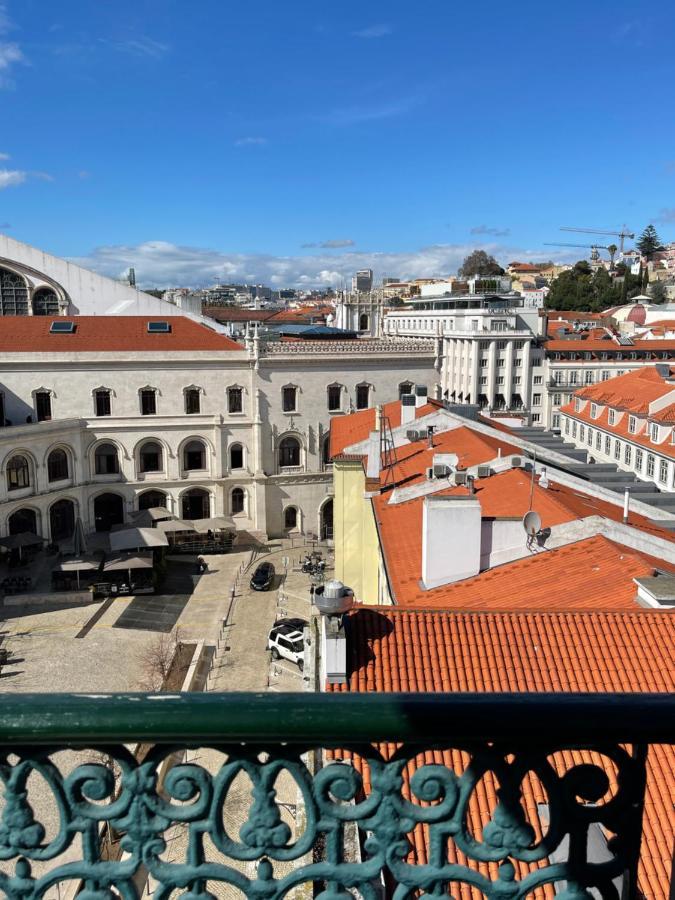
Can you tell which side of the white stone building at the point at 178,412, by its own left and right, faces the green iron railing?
front

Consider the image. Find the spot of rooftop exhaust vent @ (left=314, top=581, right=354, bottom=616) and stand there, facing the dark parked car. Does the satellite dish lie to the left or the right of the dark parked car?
right

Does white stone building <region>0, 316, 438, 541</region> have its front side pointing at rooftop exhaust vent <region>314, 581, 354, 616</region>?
yes

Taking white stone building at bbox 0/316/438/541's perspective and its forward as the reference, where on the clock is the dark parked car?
The dark parked car is roughly at 11 o'clock from the white stone building.

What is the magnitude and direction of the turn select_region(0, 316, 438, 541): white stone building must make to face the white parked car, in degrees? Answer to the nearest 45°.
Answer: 0° — it already faces it

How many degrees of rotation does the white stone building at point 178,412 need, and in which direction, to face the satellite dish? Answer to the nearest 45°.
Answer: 0° — it already faces it

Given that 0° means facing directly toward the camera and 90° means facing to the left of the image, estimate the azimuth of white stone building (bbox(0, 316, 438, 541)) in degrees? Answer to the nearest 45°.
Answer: approximately 0°

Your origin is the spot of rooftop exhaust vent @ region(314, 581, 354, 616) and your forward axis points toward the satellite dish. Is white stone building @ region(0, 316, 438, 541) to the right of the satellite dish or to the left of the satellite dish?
left
